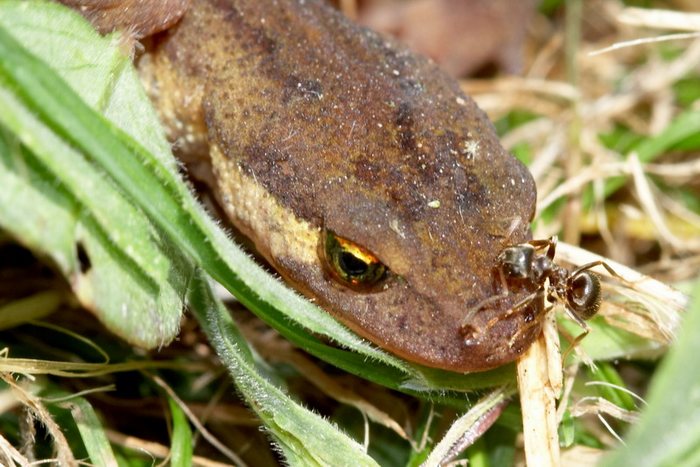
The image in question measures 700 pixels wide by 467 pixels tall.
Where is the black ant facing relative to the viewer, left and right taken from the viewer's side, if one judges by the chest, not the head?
facing to the left of the viewer

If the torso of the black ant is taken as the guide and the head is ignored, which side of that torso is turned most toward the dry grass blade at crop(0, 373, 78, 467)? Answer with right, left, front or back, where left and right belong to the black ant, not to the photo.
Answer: front

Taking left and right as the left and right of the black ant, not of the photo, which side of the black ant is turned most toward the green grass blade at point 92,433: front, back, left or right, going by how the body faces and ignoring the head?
front

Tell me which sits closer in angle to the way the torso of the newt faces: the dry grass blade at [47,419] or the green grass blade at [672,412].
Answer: the green grass blade

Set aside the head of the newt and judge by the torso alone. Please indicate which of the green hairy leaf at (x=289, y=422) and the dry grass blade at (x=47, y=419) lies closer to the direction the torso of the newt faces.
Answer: the green hairy leaf

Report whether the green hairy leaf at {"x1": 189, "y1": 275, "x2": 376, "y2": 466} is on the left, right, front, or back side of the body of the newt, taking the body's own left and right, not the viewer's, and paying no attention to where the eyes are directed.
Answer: right
